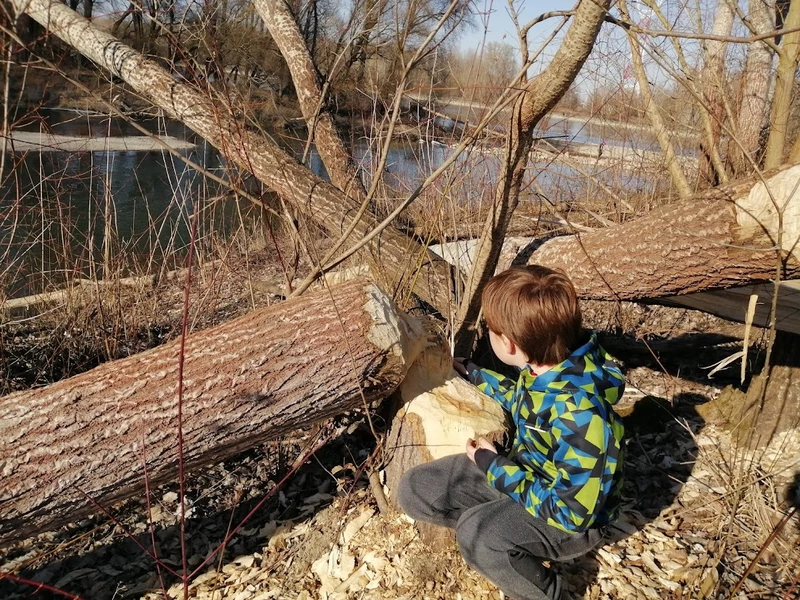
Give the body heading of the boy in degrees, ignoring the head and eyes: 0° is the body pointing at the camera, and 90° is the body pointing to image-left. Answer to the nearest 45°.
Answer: approximately 90°

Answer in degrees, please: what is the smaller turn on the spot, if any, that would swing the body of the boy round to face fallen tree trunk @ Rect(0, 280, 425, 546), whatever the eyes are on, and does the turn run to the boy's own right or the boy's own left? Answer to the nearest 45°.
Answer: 0° — they already face it

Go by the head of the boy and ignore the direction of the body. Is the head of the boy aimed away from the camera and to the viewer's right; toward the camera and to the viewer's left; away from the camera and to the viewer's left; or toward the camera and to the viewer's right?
away from the camera and to the viewer's left
